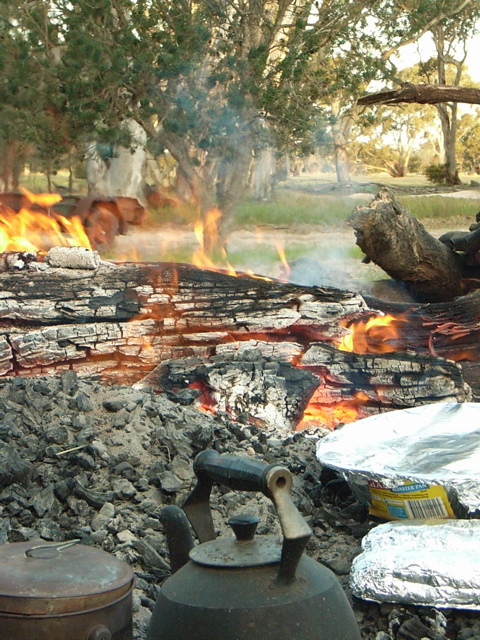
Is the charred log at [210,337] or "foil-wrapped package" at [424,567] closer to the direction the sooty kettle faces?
the charred log

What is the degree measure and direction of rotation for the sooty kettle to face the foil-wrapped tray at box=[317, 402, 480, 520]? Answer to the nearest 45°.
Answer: approximately 90° to its right

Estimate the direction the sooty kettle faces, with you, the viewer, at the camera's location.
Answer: facing away from the viewer and to the left of the viewer

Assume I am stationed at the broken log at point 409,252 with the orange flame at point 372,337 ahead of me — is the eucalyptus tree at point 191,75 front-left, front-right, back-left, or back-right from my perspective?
back-right

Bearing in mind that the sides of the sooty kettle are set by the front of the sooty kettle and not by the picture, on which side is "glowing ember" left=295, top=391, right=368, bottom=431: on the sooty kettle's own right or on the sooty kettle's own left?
on the sooty kettle's own right
